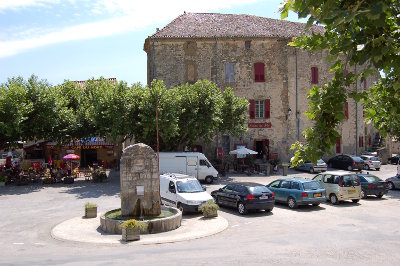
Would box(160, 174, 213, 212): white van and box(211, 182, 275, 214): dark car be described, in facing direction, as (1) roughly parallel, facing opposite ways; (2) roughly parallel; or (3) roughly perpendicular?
roughly parallel, facing opposite ways

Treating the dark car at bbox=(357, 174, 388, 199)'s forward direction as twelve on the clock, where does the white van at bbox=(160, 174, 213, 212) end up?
The white van is roughly at 9 o'clock from the dark car.

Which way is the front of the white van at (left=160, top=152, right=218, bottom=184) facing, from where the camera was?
facing to the right of the viewer

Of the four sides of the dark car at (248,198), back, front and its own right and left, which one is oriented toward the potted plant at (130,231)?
left

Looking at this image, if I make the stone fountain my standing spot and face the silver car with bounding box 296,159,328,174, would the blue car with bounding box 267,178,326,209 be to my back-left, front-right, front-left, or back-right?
front-right

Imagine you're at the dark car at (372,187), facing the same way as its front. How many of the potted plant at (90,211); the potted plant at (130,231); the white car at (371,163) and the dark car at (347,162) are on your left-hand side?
2

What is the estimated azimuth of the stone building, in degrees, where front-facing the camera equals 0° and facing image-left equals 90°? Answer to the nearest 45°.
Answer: approximately 0°

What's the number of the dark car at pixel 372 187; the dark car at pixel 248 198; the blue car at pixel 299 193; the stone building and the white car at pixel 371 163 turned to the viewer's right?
0

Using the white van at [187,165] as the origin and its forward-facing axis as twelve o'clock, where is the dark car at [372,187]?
The dark car is roughly at 1 o'clock from the white van.

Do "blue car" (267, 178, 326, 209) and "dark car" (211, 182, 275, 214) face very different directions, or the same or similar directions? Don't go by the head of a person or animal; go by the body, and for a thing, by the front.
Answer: same or similar directions

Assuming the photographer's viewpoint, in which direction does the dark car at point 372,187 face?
facing away from the viewer and to the left of the viewer

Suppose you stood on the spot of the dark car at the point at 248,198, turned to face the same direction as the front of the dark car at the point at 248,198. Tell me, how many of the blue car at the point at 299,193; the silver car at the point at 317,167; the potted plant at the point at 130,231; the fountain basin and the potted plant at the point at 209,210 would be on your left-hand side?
3

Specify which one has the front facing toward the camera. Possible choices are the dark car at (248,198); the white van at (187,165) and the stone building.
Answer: the stone building

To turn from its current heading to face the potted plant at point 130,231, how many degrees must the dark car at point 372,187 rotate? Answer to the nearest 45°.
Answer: approximately 90° to its left

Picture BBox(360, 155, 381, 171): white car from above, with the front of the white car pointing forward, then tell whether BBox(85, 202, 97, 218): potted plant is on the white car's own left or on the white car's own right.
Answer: on the white car's own left

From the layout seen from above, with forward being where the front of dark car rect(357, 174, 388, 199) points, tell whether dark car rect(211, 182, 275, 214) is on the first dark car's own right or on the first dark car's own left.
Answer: on the first dark car's own left

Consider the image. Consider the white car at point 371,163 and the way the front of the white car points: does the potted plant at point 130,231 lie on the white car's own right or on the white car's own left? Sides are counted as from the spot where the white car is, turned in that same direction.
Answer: on the white car's own left

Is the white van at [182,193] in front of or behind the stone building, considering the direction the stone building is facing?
in front
